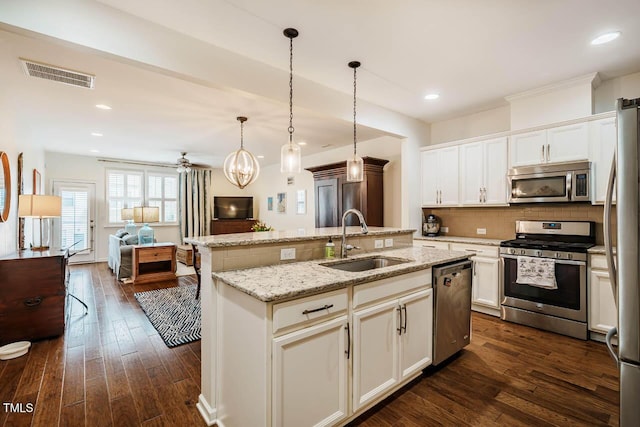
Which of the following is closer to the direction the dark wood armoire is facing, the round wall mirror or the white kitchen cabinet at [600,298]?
the round wall mirror

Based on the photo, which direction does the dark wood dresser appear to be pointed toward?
to the viewer's right

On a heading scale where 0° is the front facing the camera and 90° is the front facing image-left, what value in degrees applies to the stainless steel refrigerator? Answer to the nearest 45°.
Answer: approximately 90°

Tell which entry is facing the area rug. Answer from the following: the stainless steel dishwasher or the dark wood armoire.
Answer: the dark wood armoire

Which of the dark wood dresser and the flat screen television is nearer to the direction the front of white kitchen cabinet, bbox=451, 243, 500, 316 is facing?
the dark wood dresser

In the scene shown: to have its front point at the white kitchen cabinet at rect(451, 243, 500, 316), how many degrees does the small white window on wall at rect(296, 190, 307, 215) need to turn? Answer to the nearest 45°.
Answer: approximately 90° to its left

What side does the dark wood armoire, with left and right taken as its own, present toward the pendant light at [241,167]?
front
